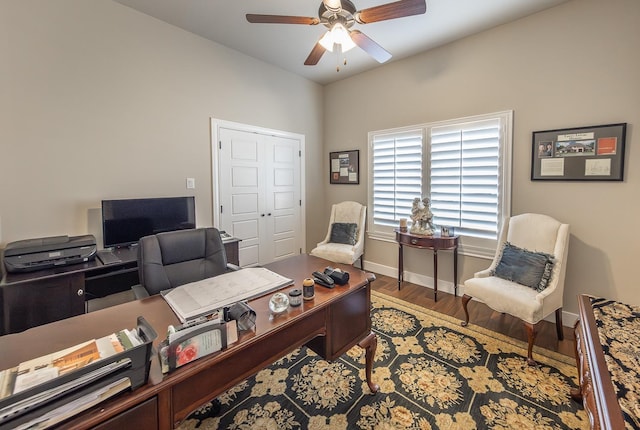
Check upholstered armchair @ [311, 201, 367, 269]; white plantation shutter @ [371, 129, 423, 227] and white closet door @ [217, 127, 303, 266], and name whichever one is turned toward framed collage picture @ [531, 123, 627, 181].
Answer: the white closet door

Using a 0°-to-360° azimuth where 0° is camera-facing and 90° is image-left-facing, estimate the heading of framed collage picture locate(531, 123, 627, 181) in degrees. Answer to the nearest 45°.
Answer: approximately 45°

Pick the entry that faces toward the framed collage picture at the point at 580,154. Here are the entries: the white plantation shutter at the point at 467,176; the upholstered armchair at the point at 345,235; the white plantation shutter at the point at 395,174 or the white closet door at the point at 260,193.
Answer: the white closet door

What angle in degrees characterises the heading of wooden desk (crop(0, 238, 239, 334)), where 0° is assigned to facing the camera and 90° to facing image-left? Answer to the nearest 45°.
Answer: approximately 315°

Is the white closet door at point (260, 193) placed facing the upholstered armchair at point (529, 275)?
yes

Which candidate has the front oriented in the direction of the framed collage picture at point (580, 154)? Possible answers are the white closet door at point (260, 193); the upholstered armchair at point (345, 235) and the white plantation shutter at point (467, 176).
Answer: the white closet door
